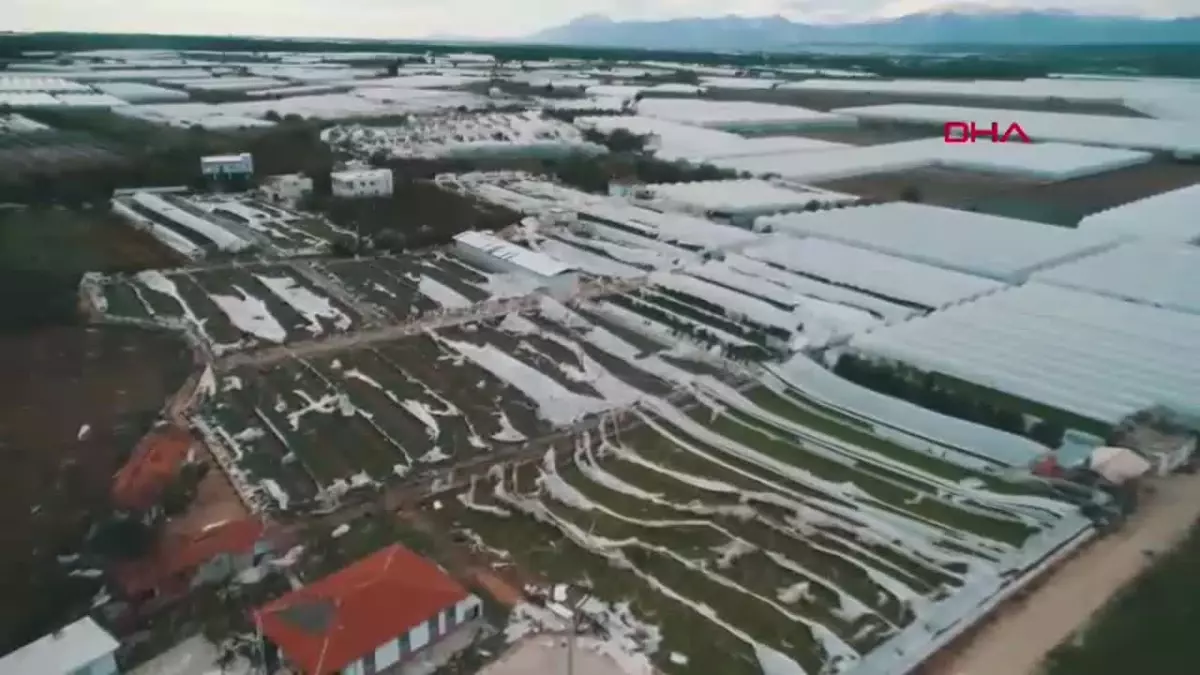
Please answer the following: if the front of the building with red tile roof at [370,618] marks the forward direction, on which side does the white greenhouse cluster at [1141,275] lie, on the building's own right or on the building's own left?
on the building's own left

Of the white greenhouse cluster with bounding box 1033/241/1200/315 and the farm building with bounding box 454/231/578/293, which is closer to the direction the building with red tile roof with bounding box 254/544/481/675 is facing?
the white greenhouse cluster

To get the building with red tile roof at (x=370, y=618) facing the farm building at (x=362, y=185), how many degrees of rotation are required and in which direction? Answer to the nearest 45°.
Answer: approximately 135° to its left

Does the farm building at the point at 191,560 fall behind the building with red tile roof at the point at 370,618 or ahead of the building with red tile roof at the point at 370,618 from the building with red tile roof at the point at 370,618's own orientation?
behind

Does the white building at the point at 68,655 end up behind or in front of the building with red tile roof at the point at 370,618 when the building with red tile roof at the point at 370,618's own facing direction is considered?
behind

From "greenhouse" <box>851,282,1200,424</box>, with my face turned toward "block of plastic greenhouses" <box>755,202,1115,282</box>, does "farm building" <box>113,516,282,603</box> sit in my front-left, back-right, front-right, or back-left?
back-left

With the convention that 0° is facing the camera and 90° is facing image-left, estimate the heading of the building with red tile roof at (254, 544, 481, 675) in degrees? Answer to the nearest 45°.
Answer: approximately 315°

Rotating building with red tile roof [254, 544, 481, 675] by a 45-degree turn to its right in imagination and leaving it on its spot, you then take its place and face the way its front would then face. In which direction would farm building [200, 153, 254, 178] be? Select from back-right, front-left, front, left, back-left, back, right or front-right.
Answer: back

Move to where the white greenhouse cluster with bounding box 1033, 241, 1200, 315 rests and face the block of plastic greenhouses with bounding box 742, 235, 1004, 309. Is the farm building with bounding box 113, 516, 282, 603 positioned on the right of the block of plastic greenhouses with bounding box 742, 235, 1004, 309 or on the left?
left
